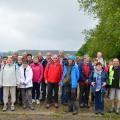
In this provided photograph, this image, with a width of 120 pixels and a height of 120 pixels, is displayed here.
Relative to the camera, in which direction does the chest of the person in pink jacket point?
toward the camera

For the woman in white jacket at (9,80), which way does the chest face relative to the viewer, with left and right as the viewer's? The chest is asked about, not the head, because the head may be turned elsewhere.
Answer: facing the viewer

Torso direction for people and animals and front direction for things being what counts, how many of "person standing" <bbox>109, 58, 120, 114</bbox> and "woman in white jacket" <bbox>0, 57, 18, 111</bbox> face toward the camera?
2

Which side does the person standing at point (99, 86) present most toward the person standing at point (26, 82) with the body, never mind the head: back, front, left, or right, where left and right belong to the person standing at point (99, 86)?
right

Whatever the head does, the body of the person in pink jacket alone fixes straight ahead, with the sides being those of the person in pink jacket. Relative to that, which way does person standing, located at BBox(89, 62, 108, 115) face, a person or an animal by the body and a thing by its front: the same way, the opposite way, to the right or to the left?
the same way

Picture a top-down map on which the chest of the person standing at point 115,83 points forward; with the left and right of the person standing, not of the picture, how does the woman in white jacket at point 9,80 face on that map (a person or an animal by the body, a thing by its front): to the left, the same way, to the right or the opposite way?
the same way

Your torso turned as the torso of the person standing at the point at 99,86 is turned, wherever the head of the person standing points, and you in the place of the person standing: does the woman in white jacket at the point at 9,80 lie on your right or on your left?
on your right

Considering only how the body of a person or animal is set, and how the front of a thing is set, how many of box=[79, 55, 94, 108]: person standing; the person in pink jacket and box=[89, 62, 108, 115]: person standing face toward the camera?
3

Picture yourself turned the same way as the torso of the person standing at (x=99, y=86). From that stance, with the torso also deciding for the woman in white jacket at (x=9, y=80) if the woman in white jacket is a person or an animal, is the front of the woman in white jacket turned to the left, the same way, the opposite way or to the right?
the same way

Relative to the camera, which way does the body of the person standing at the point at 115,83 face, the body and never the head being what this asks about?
toward the camera

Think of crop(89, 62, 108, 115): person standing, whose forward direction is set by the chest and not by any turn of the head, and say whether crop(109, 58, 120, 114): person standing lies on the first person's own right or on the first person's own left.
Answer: on the first person's own left

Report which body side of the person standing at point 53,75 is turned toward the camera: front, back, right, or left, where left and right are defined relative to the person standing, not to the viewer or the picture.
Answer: front
